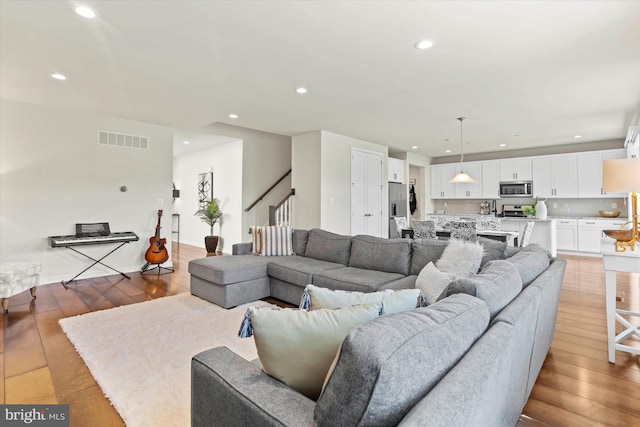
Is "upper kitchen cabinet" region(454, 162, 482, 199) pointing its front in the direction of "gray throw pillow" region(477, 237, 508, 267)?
yes

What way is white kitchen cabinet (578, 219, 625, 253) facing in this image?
toward the camera

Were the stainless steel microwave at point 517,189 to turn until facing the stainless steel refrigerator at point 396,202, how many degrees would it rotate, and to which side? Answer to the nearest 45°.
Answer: approximately 45° to its right

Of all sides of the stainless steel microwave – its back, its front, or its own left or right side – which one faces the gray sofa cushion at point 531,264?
front

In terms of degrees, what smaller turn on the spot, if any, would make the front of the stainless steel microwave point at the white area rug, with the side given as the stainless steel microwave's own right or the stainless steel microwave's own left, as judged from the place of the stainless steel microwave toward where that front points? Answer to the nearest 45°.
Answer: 0° — it already faces it

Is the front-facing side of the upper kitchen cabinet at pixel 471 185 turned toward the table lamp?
yes

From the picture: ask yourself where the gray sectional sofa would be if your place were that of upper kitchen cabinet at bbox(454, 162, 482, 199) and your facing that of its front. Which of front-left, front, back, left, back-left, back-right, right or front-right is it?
front

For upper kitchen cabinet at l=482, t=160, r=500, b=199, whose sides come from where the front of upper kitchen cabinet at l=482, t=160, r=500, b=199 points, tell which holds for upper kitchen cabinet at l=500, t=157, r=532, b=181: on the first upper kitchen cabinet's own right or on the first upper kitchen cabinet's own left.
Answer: on the first upper kitchen cabinet's own left

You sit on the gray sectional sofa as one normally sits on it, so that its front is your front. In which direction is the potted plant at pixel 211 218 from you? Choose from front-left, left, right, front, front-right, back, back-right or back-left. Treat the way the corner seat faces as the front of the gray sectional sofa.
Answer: right

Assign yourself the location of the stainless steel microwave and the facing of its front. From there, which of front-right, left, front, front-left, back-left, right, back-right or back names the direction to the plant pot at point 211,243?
front-right

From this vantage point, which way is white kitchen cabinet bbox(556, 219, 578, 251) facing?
toward the camera

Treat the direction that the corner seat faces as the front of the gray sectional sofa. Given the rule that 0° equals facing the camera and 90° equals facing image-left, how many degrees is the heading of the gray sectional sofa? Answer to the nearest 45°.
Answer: approximately 45°

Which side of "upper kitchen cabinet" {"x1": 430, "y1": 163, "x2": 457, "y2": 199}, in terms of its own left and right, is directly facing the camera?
front

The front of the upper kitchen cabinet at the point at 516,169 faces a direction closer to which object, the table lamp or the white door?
the table lamp

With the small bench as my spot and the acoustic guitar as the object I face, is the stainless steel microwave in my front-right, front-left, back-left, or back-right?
front-right

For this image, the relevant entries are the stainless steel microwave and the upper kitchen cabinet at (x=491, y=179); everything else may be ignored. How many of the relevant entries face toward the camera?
2

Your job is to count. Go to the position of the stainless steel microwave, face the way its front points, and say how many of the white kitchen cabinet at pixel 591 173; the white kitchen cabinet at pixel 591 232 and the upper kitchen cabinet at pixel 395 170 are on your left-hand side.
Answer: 2

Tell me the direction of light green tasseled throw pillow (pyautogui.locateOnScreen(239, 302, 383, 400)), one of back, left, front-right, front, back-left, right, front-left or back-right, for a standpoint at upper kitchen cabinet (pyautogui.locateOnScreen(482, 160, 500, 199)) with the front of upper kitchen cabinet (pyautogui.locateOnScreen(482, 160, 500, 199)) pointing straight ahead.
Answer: front
